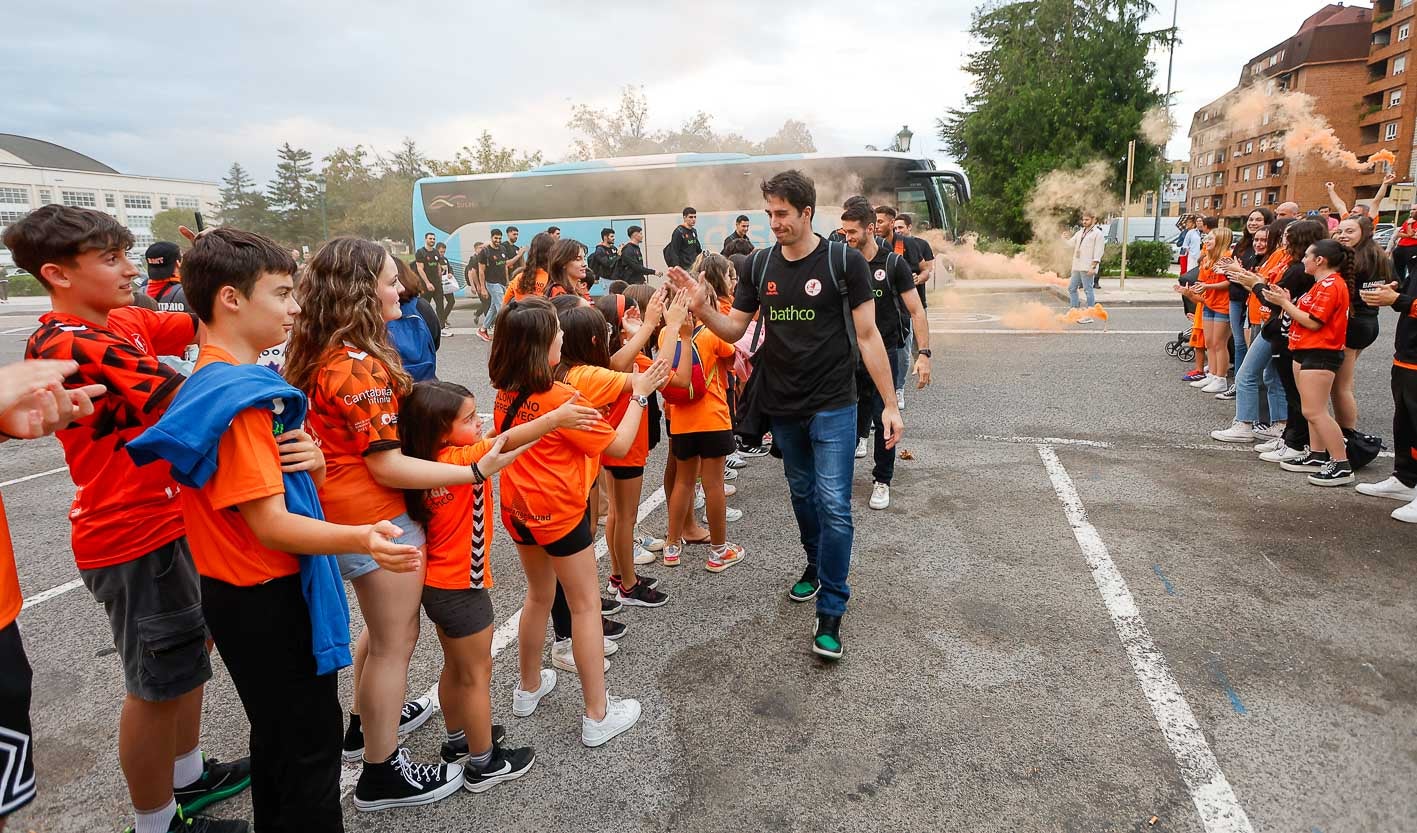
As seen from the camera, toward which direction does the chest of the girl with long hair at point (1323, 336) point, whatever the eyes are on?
to the viewer's left

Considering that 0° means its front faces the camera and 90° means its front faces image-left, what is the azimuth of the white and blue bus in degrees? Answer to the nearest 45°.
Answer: approximately 270°

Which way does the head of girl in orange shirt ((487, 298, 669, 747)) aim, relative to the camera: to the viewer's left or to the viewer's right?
to the viewer's right

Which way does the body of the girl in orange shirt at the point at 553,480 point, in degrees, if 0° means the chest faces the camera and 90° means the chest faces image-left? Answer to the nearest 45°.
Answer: approximately 225°

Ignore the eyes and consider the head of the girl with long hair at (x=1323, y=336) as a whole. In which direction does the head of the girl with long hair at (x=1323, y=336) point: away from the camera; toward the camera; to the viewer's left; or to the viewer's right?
to the viewer's left

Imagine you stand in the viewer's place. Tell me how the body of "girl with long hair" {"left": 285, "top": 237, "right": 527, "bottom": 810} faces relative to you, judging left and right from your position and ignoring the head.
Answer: facing to the right of the viewer

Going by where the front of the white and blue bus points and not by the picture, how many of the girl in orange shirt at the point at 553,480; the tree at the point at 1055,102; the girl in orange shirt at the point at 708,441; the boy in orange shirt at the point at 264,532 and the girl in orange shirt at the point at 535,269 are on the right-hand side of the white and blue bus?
4

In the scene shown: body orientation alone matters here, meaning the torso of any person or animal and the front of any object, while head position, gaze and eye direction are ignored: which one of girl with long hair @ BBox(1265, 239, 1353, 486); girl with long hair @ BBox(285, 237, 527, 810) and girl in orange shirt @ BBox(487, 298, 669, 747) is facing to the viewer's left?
girl with long hair @ BBox(1265, 239, 1353, 486)

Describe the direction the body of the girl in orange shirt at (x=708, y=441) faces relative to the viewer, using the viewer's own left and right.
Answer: facing away from the viewer and to the right of the viewer

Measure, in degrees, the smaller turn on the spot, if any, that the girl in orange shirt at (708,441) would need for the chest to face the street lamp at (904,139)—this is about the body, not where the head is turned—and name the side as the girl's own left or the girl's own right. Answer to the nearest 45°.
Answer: approximately 45° to the girl's own left

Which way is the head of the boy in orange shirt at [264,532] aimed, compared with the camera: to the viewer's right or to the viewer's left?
to the viewer's right

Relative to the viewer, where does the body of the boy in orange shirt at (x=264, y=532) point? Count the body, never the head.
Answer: to the viewer's right

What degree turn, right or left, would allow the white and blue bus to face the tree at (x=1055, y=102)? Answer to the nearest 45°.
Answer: approximately 45° to its left
